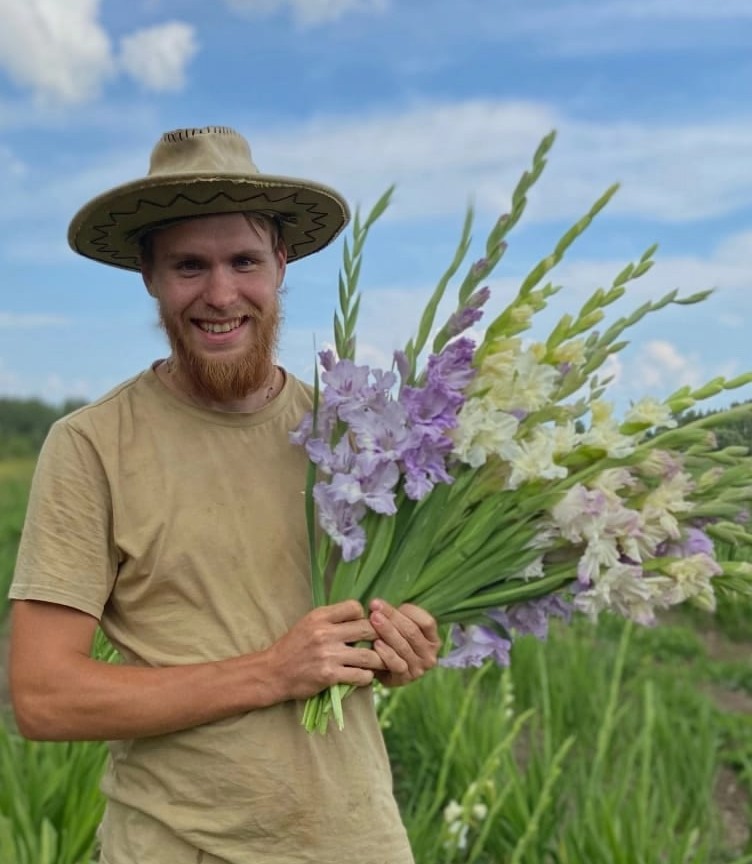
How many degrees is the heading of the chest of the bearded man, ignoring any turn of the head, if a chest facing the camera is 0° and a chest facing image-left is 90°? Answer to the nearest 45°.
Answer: approximately 315°
